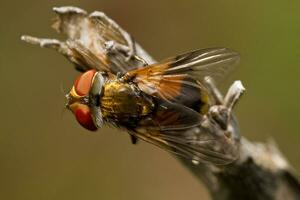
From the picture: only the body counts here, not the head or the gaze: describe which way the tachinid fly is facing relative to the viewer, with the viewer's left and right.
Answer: facing to the left of the viewer
